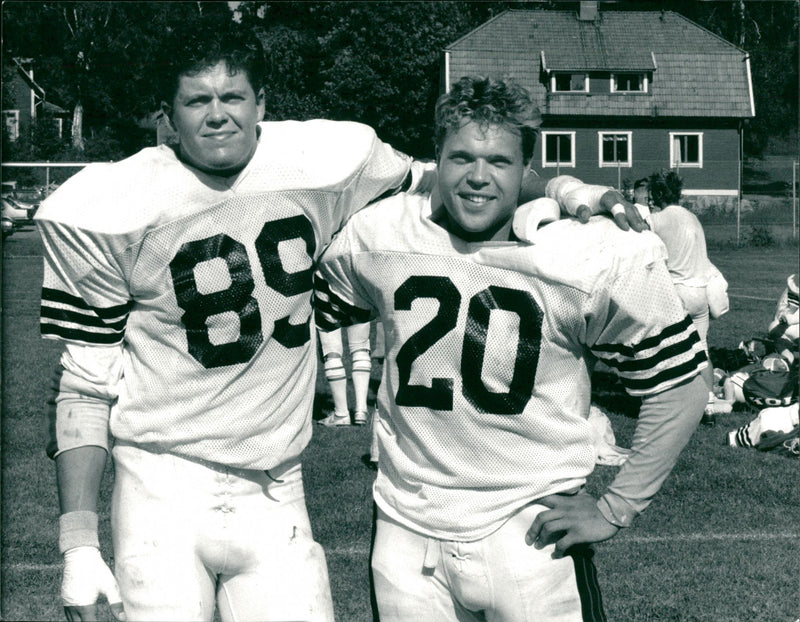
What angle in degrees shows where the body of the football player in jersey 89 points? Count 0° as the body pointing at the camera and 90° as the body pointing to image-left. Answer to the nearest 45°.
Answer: approximately 0°

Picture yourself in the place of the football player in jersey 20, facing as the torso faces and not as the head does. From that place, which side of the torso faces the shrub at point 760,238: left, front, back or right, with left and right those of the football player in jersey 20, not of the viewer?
back

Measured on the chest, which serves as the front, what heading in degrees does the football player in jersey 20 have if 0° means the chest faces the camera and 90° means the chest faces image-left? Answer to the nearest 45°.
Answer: approximately 0°

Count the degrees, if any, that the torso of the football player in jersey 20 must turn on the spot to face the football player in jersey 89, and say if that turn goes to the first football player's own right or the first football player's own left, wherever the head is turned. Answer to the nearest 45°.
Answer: approximately 90° to the first football player's own right

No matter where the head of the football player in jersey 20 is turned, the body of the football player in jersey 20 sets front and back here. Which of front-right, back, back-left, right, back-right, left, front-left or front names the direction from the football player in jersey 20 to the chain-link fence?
back

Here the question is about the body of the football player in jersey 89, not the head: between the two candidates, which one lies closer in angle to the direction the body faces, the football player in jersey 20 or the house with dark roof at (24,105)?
the football player in jersey 20

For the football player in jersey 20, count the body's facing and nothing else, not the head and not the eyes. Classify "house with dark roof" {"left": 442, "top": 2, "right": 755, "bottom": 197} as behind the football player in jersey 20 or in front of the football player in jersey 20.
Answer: behind

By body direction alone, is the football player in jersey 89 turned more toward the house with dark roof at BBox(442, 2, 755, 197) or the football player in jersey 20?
the football player in jersey 20

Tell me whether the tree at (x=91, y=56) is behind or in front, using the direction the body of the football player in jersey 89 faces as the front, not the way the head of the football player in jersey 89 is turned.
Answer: behind
